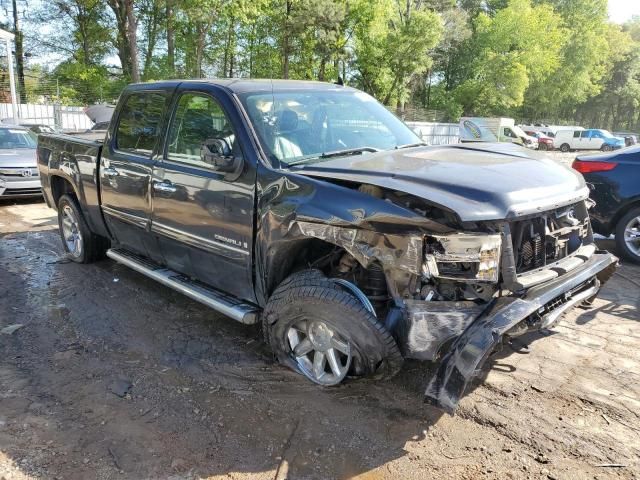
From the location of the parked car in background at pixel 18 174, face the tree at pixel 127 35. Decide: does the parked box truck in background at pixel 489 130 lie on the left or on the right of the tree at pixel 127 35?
right

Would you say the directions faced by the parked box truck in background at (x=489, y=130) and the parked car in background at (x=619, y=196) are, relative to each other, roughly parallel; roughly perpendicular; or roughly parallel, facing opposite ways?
roughly parallel

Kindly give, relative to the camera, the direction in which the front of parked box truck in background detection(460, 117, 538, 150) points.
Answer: facing to the right of the viewer

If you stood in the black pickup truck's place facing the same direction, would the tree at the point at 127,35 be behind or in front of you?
behind

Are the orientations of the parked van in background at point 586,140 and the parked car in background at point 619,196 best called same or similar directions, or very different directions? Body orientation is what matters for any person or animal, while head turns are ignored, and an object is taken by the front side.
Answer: same or similar directions

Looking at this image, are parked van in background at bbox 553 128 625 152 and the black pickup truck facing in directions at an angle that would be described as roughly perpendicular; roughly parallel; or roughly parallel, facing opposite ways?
roughly parallel

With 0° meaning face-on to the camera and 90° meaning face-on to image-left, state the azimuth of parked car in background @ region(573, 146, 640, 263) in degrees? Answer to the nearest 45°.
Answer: approximately 270°

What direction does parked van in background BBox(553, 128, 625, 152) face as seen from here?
to the viewer's right

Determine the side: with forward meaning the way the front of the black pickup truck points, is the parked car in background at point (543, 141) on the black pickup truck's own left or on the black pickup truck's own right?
on the black pickup truck's own left

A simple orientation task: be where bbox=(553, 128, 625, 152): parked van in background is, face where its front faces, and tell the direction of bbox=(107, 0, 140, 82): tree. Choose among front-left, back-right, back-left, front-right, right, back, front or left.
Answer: back-right

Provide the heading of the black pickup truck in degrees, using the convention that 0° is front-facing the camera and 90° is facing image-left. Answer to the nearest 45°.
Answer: approximately 315°
